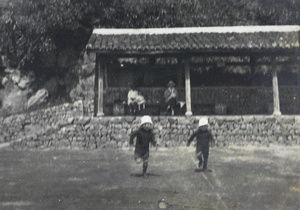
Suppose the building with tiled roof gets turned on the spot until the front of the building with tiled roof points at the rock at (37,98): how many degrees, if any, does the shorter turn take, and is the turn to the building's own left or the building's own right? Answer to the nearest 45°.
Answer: approximately 90° to the building's own right

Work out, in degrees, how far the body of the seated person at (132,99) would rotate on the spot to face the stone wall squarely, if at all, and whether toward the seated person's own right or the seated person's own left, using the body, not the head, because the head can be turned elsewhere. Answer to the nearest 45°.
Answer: approximately 45° to the seated person's own left

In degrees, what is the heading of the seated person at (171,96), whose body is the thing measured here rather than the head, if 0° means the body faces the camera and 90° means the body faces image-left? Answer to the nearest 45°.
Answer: approximately 0°

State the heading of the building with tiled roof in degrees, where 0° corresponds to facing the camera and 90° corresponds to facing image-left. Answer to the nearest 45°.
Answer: approximately 0°

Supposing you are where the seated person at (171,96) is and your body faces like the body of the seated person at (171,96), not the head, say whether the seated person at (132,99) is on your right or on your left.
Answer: on your right

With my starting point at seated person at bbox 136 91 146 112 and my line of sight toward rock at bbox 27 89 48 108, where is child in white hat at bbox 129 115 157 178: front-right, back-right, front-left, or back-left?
back-left

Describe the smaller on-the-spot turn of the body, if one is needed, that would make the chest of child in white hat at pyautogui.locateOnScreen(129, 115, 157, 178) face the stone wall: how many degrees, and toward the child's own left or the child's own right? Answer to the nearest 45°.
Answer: approximately 180°

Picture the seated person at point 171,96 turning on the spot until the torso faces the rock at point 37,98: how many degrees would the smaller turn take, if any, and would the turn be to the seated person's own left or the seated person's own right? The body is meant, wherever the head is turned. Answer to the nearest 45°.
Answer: approximately 135° to the seated person's own right

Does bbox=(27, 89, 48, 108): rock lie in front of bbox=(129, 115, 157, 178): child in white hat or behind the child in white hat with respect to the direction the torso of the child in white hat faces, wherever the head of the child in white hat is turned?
behind

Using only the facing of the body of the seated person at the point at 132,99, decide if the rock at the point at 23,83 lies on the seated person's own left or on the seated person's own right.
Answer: on the seated person's own right
